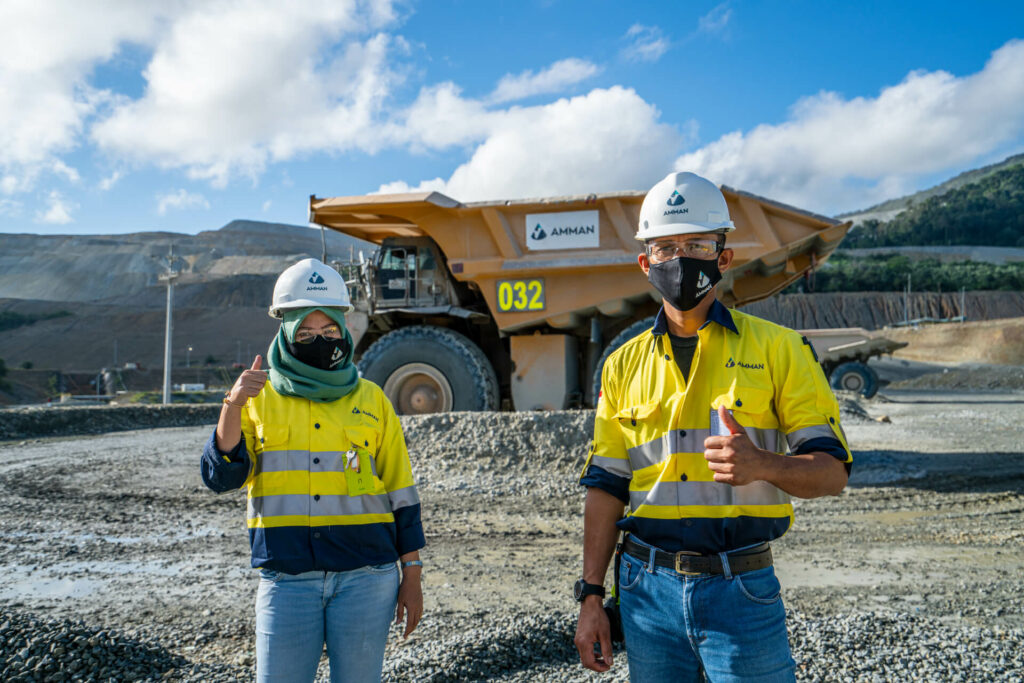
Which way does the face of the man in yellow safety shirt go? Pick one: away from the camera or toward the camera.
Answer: toward the camera

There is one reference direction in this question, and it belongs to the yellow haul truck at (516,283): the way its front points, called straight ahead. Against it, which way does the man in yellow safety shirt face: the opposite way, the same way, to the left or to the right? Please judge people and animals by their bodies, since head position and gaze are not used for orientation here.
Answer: to the left

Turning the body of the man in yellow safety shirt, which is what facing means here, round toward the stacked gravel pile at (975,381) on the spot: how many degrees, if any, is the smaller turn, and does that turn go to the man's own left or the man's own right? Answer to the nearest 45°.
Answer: approximately 180°

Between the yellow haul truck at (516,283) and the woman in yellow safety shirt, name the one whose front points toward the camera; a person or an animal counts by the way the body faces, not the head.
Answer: the woman in yellow safety shirt

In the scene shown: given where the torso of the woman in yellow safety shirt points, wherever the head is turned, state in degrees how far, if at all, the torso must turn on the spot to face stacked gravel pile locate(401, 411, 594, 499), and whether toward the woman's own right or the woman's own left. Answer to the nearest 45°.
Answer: approximately 180°

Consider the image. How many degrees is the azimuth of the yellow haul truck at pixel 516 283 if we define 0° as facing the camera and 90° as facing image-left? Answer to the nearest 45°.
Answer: approximately 90°

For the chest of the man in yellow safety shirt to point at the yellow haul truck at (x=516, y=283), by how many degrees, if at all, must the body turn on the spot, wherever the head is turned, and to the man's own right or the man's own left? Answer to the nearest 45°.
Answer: approximately 180°

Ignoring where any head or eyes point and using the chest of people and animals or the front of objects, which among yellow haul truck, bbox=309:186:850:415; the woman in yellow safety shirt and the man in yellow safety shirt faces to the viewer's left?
the yellow haul truck

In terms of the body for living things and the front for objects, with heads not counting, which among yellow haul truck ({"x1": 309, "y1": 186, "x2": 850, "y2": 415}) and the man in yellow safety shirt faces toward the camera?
the man in yellow safety shirt

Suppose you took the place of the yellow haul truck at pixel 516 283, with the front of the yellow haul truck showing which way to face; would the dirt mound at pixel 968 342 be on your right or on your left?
on your right

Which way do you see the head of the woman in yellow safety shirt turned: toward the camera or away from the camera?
toward the camera

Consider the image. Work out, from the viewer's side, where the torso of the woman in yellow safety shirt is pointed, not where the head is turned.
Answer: toward the camera

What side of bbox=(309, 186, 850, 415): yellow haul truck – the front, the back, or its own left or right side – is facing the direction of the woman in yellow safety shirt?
left

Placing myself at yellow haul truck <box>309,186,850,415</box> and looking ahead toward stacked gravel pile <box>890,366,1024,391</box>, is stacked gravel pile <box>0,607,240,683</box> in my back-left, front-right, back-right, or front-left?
back-right

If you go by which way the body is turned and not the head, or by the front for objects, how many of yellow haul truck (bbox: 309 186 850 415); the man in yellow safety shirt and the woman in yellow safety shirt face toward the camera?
2

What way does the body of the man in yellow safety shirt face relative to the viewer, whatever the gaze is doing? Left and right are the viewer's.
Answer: facing the viewer

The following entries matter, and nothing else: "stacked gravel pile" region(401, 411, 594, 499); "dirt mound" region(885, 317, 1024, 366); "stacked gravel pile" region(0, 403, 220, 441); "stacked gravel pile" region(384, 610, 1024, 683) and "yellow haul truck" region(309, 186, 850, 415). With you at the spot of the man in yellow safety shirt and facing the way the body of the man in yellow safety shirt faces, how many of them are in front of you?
0

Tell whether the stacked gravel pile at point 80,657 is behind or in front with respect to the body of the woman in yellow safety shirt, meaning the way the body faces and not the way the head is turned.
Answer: behind

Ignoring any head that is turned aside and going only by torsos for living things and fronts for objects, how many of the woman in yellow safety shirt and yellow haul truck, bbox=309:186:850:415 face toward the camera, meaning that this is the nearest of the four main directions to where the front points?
1
